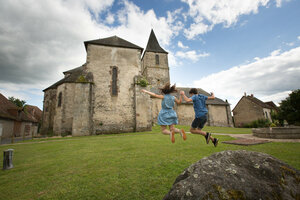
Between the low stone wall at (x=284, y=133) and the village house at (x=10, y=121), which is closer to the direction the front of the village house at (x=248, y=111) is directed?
the low stone wall

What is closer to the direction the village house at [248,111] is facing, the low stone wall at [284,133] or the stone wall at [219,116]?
the low stone wall

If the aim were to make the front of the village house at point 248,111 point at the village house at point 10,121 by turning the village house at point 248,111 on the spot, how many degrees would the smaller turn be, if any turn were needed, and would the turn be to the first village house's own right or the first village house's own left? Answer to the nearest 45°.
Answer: approximately 90° to the first village house's own right

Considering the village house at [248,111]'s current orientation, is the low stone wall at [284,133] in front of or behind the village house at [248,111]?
in front

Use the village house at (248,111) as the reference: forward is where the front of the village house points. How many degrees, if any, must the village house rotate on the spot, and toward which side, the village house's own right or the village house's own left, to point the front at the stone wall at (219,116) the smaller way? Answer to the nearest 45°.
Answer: approximately 90° to the village house's own right

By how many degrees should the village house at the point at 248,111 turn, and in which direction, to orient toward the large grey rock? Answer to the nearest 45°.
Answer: approximately 45° to its right

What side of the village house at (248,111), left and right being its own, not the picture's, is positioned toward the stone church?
right

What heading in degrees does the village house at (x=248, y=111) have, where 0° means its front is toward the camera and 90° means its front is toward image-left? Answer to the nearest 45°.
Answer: approximately 315°

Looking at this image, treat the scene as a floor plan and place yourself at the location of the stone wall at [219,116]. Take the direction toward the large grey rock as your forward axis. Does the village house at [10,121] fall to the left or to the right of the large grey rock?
right
